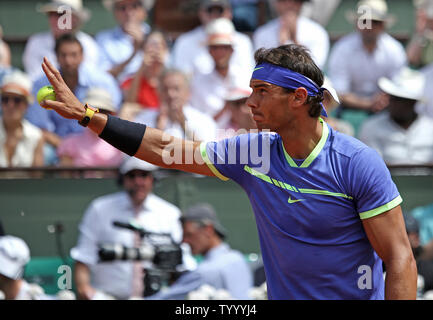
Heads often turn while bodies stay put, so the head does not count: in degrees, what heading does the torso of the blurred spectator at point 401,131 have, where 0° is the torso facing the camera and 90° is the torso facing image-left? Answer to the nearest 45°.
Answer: approximately 0°

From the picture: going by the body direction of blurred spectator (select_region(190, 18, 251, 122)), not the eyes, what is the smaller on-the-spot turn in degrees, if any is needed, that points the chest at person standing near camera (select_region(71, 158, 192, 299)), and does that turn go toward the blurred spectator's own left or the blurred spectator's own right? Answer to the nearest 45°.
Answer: approximately 45° to the blurred spectator's own right

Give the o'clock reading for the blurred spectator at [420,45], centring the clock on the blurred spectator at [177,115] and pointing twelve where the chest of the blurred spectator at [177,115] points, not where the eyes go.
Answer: the blurred spectator at [420,45] is roughly at 8 o'clock from the blurred spectator at [177,115].

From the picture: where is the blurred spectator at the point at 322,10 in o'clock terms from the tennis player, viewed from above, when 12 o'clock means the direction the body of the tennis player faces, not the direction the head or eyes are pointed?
The blurred spectator is roughly at 5 o'clock from the tennis player.

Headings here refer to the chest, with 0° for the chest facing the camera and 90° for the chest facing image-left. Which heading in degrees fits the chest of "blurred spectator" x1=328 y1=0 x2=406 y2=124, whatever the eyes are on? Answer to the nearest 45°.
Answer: approximately 0°

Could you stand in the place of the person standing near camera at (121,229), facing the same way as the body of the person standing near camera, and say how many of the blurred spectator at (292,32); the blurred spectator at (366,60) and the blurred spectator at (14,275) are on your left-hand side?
2
